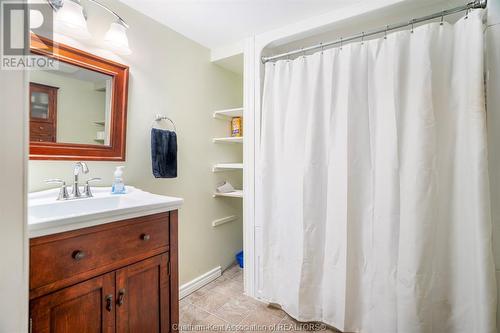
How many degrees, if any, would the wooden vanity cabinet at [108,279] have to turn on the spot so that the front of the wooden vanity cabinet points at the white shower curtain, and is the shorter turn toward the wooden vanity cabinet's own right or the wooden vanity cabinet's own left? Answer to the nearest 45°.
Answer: approximately 45° to the wooden vanity cabinet's own left

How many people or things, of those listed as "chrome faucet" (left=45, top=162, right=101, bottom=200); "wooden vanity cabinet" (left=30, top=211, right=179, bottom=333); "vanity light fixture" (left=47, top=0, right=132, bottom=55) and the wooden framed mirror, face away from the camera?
0

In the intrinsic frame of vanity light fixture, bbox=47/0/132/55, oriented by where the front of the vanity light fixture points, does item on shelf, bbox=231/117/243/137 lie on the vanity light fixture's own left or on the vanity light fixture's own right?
on the vanity light fixture's own left

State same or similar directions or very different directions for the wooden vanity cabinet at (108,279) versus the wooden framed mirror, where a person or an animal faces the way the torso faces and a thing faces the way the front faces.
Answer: same or similar directions

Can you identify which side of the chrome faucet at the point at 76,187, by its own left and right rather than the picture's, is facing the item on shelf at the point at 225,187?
left

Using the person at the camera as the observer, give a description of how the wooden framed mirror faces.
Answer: facing the viewer and to the right of the viewer

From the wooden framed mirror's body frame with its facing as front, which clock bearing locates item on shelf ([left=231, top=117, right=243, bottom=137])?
The item on shelf is roughly at 10 o'clock from the wooden framed mirror.

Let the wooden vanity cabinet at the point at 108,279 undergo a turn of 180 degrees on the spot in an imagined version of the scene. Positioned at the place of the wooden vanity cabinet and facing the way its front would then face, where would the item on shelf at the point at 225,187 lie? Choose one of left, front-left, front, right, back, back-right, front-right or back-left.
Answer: right

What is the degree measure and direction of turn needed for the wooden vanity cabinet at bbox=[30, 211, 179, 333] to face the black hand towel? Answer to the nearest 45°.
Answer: approximately 90° to its left

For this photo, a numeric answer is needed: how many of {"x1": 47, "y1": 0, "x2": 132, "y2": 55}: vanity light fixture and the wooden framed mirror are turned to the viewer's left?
0

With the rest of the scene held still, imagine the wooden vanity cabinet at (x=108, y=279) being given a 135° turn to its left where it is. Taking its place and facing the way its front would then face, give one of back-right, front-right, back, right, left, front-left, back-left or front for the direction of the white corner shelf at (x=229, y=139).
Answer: front-right

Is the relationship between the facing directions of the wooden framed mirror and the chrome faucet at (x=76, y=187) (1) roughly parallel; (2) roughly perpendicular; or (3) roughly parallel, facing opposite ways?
roughly parallel

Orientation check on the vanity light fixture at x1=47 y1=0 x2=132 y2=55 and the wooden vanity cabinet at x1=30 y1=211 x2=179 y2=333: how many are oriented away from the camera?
0
